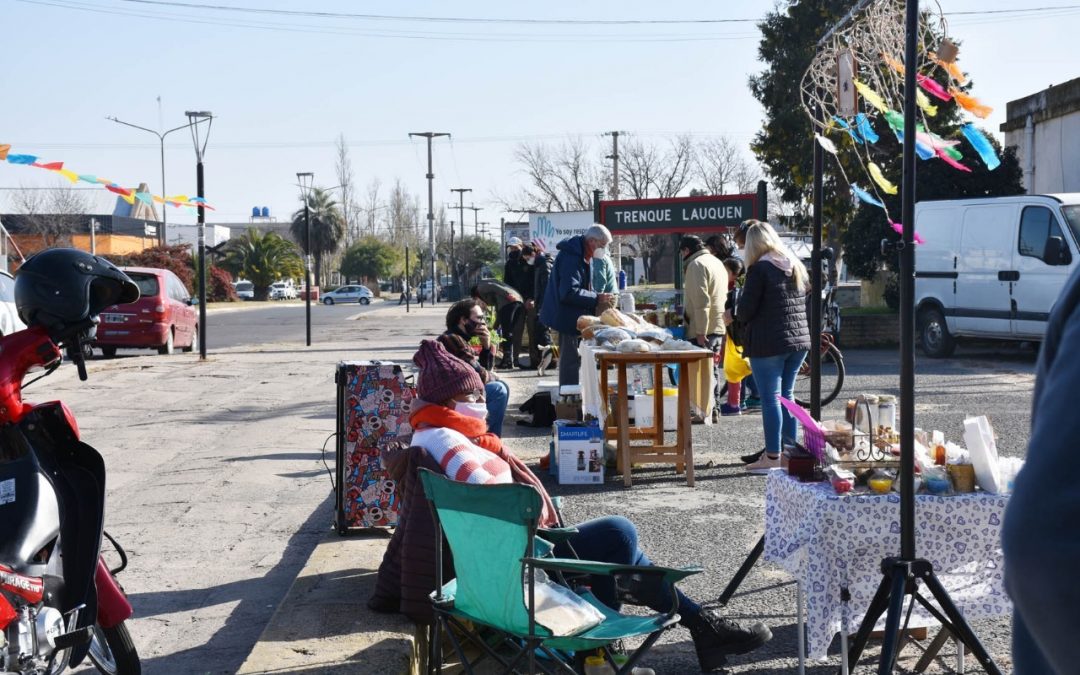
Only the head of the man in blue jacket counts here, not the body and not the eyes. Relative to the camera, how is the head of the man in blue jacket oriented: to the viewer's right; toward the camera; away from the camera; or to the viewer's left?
to the viewer's right

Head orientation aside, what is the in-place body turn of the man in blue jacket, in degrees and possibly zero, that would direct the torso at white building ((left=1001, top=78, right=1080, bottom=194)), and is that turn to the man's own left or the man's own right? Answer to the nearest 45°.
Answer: approximately 45° to the man's own left

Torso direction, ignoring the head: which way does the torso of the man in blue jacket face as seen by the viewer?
to the viewer's right

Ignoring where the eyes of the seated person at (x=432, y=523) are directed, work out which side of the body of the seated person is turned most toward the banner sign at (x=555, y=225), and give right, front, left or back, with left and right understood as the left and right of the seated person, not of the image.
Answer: left

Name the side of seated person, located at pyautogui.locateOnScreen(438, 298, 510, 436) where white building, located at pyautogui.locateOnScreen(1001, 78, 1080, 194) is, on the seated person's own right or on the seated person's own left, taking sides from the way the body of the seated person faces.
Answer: on the seated person's own left

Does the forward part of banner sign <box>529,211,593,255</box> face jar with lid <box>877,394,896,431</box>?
yes

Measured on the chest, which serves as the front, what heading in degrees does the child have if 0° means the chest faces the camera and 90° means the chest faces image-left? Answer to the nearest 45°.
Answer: approximately 90°

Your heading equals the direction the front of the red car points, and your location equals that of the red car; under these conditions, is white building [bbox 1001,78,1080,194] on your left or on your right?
on your right
